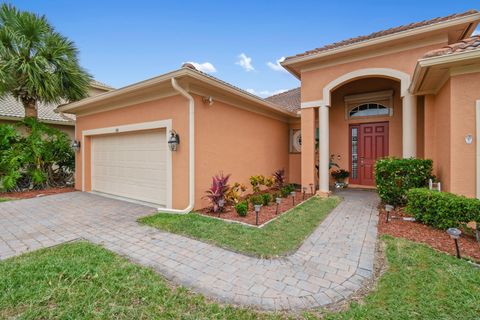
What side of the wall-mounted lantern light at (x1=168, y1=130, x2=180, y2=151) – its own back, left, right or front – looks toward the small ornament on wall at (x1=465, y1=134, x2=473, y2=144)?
left

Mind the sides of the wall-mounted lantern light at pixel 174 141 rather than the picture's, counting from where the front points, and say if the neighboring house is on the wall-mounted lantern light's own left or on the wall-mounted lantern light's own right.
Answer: on the wall-mounted lantern light's own right

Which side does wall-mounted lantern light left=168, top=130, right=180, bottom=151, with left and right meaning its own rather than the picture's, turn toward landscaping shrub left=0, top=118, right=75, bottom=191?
right

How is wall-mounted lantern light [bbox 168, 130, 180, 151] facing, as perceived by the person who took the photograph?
facing the viewer and to the left of the viewer

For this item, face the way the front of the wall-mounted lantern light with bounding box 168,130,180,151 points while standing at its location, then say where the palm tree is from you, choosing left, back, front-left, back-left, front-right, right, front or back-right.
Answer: right

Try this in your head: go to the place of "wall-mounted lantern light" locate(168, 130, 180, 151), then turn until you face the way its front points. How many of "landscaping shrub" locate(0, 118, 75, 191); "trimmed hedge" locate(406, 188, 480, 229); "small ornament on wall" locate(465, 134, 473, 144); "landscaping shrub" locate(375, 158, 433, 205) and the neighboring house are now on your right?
2

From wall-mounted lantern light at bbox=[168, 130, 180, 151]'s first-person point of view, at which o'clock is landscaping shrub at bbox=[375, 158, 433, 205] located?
The landscaping shrub is roughly at 8 o'clock from the wall-mounted lantern light.

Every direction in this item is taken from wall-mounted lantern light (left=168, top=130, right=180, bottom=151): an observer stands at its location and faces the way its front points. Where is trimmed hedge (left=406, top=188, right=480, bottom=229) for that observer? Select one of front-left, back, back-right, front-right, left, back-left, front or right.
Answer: left

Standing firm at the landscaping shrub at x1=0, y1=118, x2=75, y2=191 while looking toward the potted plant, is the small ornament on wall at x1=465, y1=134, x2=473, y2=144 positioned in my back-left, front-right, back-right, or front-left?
front-right
